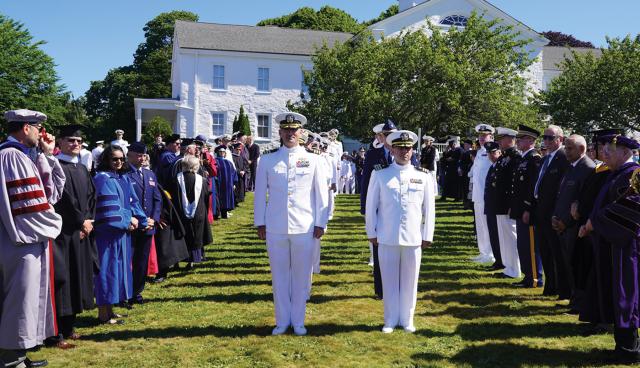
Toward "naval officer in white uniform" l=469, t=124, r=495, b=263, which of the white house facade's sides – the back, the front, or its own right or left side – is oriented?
front

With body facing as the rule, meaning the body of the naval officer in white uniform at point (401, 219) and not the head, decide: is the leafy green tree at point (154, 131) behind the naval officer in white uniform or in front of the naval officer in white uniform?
behind

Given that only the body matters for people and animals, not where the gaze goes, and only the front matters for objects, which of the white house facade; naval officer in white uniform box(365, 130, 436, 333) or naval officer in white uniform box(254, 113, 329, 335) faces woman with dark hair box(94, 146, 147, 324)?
the white house facade

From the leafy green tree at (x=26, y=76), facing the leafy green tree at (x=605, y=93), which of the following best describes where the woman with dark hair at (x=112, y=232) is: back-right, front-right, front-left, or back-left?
front-right

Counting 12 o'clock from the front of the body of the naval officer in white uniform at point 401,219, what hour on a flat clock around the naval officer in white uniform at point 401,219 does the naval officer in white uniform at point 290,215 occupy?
the naval officer in white uniform at point 290,215 is roughly at 3 o'clock from the naval officer in white uniform at point 401,219.

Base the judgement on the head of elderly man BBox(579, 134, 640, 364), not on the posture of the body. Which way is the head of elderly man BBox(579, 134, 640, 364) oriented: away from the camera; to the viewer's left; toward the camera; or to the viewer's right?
to the viewer's left

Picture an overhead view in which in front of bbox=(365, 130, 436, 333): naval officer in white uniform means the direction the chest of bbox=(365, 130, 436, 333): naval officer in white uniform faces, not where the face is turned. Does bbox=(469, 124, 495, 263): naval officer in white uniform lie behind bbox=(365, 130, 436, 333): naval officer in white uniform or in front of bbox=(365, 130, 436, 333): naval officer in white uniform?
behind

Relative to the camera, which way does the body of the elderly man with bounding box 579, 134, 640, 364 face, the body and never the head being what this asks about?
to the viewer's left

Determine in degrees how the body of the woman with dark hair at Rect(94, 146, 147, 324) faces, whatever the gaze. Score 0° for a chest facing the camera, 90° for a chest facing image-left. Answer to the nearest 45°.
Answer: approximately 315°

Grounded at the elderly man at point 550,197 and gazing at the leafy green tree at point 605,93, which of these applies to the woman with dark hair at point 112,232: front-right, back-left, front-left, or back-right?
back-left

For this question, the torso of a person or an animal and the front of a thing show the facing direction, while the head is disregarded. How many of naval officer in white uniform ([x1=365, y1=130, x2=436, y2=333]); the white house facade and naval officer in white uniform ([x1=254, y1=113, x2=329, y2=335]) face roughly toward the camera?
3

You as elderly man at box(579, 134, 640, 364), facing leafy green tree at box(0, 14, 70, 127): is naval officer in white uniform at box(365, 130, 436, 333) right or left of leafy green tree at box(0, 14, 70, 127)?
left

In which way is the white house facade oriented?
toward the camera
